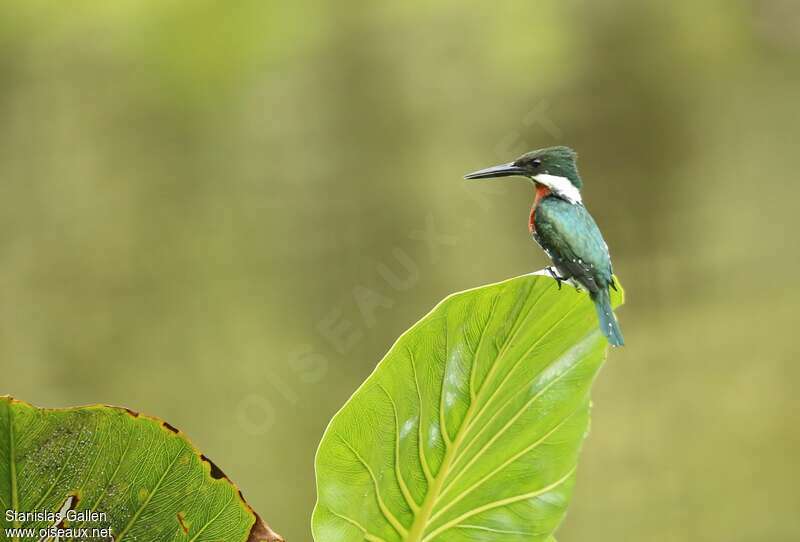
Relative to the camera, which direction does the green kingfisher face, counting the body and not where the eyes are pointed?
to the viewer's left
